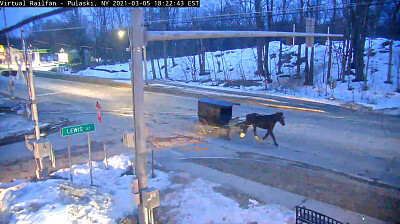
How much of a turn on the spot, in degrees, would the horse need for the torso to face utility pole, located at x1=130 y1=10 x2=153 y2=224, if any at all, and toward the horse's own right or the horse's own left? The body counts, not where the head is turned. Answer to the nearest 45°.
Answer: approximately 90° to the horse's own right

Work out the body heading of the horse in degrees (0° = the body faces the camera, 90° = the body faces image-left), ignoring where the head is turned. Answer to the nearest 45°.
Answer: approximately 270°

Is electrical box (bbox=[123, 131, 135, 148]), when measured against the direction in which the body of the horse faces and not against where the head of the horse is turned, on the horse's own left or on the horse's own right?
on the horse's own right

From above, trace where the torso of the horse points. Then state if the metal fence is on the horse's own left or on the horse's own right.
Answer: on the horse's own right

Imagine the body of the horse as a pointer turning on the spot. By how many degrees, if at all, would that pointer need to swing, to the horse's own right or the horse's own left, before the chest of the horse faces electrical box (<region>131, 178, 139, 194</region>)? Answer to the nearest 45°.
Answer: approximately 90° to the horse's own right

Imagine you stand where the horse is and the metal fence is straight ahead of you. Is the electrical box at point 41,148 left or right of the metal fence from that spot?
right

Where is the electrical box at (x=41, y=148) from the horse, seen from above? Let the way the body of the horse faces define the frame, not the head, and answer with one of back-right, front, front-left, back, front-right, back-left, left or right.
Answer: back-right
